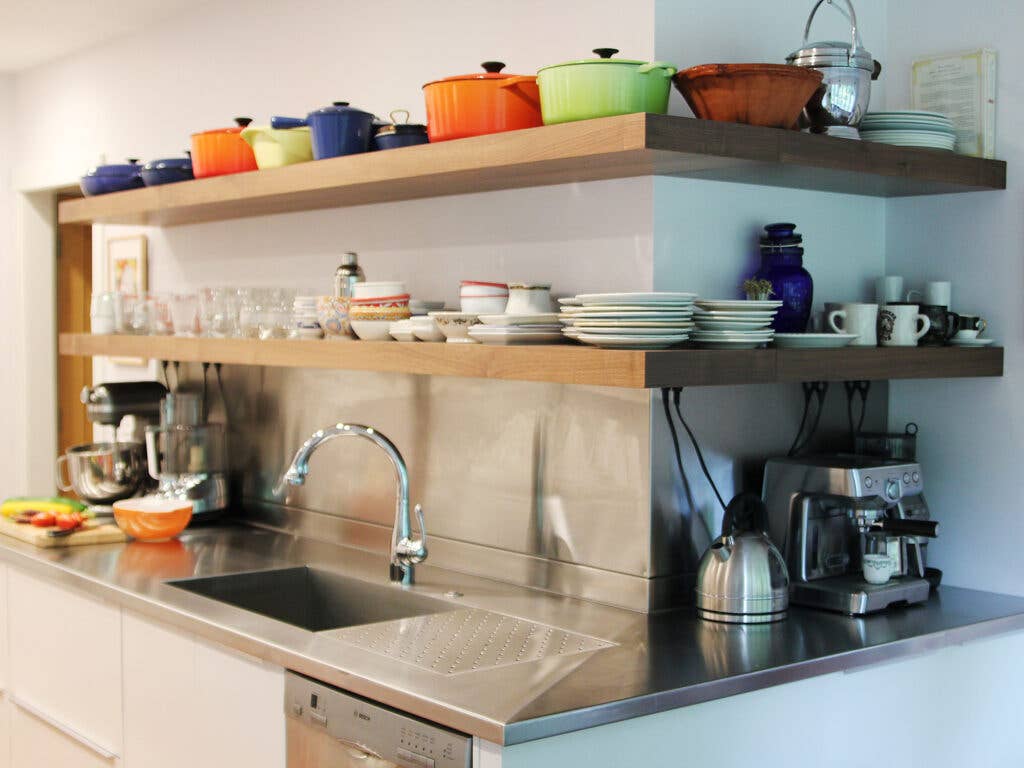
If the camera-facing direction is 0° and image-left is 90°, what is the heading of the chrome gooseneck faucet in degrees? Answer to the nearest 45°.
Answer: approximately 45°

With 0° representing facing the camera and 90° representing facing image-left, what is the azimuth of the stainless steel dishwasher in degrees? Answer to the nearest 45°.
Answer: approximately 45°

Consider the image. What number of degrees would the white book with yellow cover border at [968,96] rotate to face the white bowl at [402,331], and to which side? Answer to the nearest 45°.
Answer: approximately 45° to its right

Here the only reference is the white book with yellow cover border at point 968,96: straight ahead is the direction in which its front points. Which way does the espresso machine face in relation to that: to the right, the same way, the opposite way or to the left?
to the left

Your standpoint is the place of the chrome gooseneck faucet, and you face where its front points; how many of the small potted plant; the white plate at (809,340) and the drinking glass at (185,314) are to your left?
2
